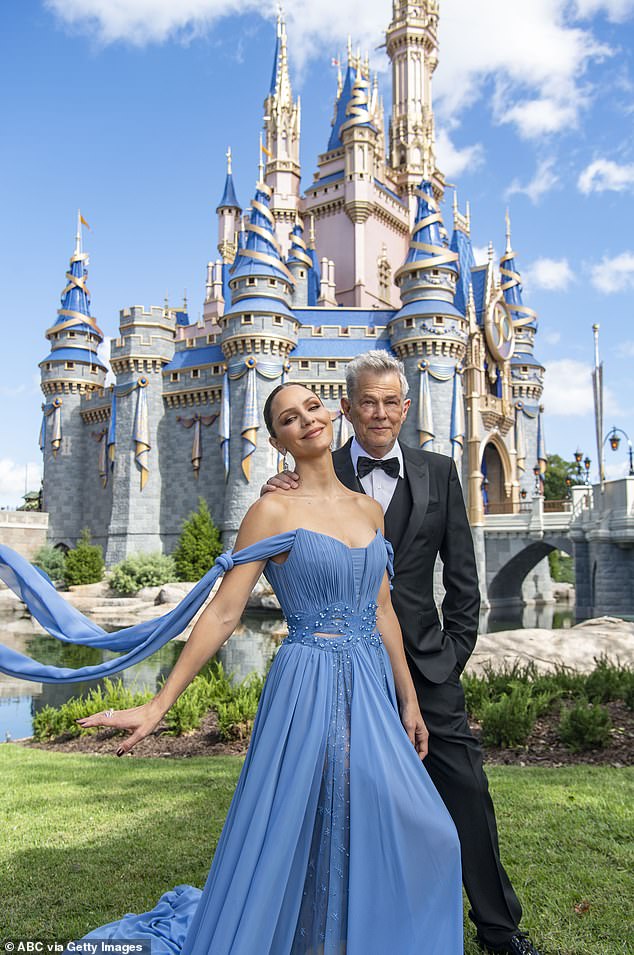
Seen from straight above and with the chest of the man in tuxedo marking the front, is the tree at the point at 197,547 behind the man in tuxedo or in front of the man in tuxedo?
behind

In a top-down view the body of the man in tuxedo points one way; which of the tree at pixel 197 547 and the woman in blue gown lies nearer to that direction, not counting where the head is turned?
the woman in blue gown

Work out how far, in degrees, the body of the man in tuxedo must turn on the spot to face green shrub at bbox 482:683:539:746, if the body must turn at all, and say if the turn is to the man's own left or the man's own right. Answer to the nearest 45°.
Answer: approximately 180°

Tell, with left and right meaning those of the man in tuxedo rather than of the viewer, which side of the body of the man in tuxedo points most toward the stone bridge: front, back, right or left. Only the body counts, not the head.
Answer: back

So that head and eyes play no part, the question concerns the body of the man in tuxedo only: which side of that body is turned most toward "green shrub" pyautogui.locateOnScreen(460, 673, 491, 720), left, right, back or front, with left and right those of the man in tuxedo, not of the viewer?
back

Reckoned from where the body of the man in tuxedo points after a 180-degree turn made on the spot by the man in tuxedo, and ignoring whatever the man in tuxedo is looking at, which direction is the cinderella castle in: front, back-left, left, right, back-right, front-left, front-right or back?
front

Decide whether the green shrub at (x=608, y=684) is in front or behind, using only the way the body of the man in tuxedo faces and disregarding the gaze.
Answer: behind

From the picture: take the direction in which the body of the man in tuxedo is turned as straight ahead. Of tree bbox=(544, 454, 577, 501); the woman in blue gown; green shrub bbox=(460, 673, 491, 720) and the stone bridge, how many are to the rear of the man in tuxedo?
3

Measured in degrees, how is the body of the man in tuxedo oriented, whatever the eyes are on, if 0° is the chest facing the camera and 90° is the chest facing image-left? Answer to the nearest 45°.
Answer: approximately 0°

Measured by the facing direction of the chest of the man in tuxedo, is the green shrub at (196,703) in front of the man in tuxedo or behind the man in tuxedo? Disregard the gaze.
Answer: behind

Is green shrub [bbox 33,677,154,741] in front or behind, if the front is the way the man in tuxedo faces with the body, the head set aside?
behind

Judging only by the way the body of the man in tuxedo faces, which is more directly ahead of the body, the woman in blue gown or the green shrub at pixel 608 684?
the woman in blue gown
